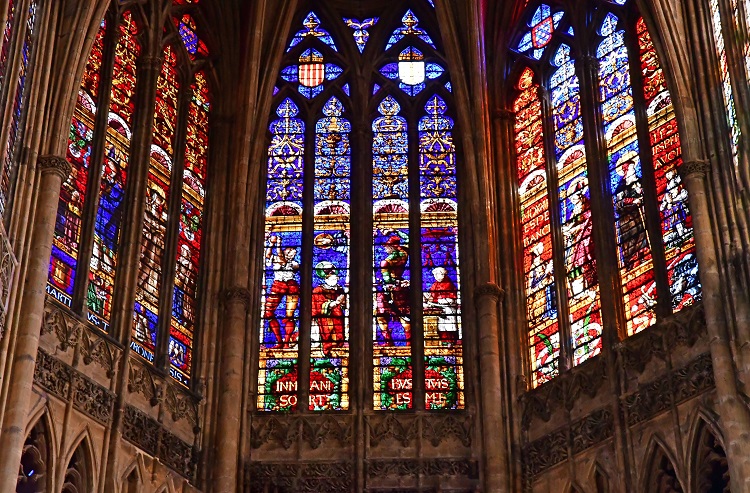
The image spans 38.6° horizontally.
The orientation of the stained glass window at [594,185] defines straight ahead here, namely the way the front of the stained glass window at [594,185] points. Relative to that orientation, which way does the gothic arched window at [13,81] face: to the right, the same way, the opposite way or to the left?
the opposite way

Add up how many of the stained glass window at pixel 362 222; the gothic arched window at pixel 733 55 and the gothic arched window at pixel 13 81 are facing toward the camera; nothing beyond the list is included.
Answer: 1

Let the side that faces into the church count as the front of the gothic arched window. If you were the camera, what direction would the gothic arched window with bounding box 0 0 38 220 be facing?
facing to the right of the viewer

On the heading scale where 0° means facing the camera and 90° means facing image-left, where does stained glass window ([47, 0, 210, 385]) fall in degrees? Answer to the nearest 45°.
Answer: approximately 315°

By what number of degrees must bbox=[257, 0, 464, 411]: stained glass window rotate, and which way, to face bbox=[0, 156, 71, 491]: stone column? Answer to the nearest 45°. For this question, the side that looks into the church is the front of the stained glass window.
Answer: approximately 45° to its right

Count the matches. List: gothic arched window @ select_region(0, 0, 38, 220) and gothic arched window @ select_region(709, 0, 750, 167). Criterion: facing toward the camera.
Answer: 0

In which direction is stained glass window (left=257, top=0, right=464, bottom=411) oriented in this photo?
toward the camera

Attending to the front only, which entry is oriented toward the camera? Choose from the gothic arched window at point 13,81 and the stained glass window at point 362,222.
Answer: the stained glass window

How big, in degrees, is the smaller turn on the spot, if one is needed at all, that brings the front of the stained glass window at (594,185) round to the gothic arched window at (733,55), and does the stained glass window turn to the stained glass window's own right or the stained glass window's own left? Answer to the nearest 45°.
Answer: approximately 90° to the stained glass window's own left

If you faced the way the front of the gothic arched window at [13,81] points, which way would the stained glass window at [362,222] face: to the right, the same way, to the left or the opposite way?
to the right

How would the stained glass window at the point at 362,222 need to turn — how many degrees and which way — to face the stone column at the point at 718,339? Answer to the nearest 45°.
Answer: approximately 45° to its left

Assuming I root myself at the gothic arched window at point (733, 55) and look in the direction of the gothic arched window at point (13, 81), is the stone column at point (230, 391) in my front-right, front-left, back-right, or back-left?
front-right

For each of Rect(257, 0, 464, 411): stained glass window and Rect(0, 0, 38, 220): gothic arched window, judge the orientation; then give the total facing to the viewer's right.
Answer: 1

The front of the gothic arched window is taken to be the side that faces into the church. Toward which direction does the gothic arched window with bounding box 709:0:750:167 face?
to the viewer's left

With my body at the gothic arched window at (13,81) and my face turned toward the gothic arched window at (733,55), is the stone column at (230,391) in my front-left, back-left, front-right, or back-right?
front-left
